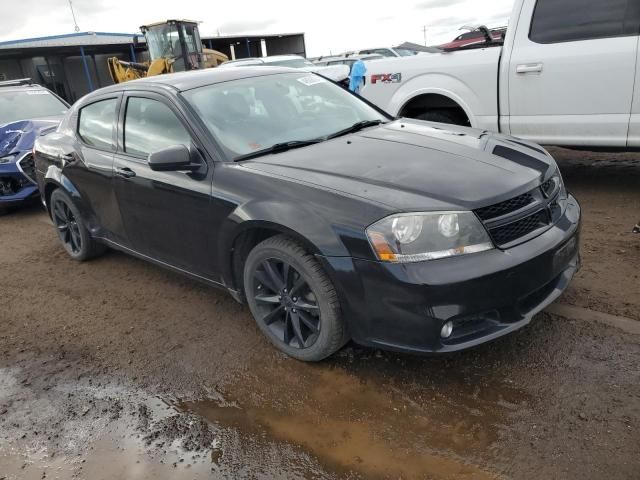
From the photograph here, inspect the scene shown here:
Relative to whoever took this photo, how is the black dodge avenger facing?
facing the viewer and to the right of the viewer

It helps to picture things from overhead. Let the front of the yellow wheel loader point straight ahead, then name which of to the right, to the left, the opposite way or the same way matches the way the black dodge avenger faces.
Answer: to the left

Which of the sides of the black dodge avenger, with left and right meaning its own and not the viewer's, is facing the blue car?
back

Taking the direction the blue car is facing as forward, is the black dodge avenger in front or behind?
in front

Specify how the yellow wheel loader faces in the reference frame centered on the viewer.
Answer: facing the viewer and to the left of the viewer

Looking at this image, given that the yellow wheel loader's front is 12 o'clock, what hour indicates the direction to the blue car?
The blue car is roughly at 11 o'clock from the yellow wheel loader.

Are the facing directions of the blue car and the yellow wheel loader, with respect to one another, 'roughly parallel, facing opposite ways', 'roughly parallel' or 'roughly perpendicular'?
roughly perpendicular

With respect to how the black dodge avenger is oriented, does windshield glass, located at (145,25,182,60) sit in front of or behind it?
behind

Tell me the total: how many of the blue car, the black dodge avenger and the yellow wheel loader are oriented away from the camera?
0

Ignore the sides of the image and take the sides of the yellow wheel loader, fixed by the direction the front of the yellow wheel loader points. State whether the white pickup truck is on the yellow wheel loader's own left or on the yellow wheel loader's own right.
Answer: on the yellow wheel loader's own left
